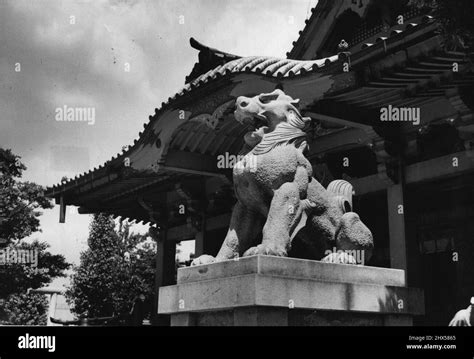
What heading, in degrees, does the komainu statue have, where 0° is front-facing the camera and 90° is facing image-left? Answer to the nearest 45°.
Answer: approximately 45°

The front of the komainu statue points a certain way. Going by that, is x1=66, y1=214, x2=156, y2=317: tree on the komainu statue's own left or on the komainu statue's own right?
on the komainu statue's own right
